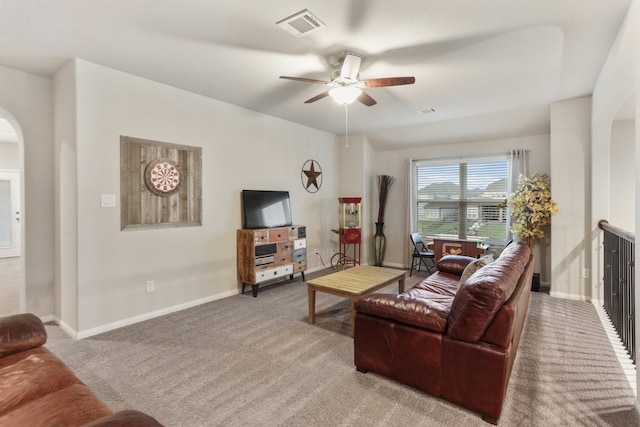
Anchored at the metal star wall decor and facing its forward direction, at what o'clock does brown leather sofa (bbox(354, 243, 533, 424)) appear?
The brown leather sofa is roughly at 1 o'clock from the metal star wall decor.

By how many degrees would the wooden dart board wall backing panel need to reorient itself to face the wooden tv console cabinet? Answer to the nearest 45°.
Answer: approximately 45° to its left

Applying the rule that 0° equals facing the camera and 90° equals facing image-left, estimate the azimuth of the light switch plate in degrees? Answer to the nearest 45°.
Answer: approximately 0°

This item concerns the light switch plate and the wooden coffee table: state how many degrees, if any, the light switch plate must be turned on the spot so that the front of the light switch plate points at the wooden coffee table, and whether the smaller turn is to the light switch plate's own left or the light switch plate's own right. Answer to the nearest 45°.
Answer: approximately 45° to the light switch plate's own left

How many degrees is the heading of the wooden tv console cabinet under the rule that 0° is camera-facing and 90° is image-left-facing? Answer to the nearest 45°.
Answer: approximately 315°

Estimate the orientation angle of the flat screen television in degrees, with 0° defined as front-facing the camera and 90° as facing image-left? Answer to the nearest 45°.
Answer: approximately 315°

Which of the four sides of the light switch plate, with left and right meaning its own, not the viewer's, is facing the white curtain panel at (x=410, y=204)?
left

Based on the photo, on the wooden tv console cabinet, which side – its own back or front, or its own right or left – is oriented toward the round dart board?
right
